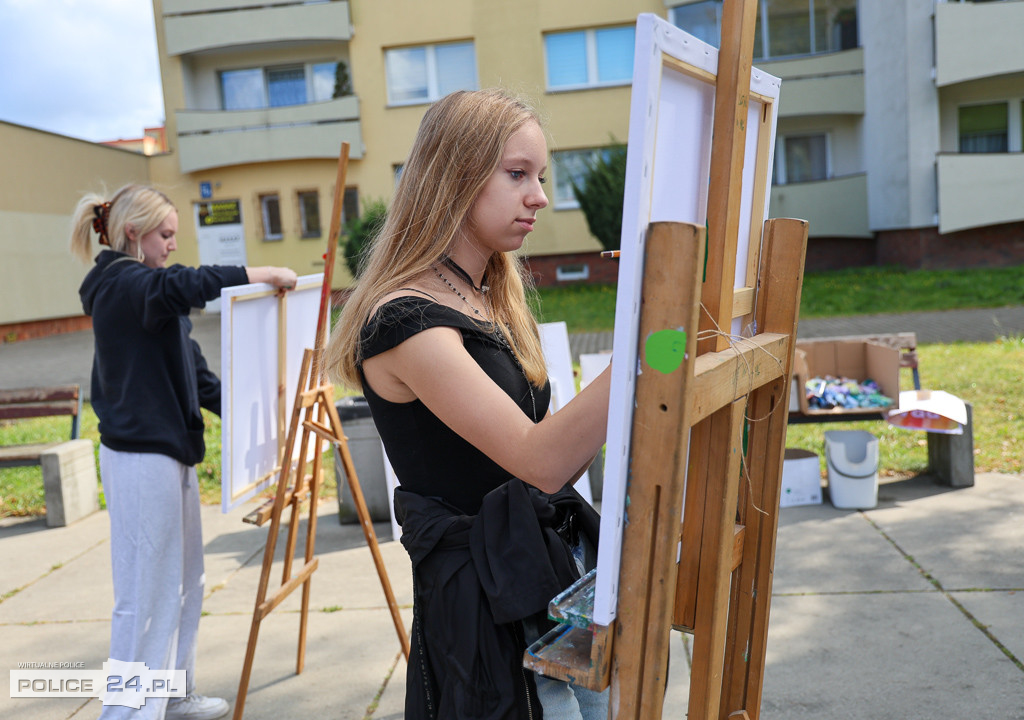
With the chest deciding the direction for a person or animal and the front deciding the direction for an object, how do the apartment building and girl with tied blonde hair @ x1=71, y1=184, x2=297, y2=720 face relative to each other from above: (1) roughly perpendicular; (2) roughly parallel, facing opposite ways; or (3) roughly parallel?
roughly perpendicular

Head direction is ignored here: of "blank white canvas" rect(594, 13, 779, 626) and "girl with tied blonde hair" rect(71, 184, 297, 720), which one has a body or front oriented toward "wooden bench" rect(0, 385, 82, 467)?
the blank white canvas

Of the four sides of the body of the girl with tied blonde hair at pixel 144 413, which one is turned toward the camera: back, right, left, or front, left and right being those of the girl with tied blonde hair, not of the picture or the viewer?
right

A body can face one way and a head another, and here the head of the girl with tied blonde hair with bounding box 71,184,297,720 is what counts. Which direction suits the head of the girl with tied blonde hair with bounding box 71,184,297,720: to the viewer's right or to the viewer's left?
to the viewer's right

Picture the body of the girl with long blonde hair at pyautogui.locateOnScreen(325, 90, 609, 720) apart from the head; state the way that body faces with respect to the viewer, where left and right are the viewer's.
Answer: facing to the right of the viewer

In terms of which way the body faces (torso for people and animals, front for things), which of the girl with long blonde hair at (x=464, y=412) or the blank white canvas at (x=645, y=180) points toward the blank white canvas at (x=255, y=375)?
the blank white canvas at (x=645, y=180)

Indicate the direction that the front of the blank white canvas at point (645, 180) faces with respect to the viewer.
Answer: facing away from the viewer and to the left of the viewer

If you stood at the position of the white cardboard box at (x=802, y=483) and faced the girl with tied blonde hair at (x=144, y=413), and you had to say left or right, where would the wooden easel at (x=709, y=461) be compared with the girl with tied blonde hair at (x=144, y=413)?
left

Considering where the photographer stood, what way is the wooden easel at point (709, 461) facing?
facing away from the viewer and to the left of the viewer
